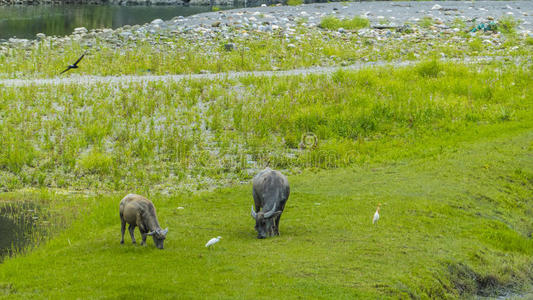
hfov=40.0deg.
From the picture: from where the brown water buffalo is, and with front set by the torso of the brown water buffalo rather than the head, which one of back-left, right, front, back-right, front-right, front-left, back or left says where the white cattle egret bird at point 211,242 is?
front-left

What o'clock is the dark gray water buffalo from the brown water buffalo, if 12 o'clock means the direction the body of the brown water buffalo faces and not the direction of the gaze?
The dark gray water buffalo is roughly at 10 o'clock from the brown water buffalo.

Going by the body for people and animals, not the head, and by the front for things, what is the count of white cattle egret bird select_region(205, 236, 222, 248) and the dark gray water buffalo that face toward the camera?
1

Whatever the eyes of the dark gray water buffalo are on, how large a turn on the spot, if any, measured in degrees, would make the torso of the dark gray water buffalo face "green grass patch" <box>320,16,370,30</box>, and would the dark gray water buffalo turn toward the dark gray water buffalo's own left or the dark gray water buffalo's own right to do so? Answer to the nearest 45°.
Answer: approximately 180°

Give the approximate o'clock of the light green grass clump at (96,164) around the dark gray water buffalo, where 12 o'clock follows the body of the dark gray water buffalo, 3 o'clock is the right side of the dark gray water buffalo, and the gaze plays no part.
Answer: The light green grass clump is roughly at 5 o'clock from the dark gray water buffalo.

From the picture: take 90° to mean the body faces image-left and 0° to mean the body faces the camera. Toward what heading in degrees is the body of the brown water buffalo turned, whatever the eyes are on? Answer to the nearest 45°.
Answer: approximately 315°

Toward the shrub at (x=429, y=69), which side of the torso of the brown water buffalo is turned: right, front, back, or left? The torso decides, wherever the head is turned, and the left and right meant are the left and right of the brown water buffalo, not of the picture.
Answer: left

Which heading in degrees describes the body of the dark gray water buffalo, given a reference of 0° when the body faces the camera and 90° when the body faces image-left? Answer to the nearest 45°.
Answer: approximately 0°

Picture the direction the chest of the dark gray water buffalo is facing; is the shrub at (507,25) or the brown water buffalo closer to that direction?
the brown water buffalo
